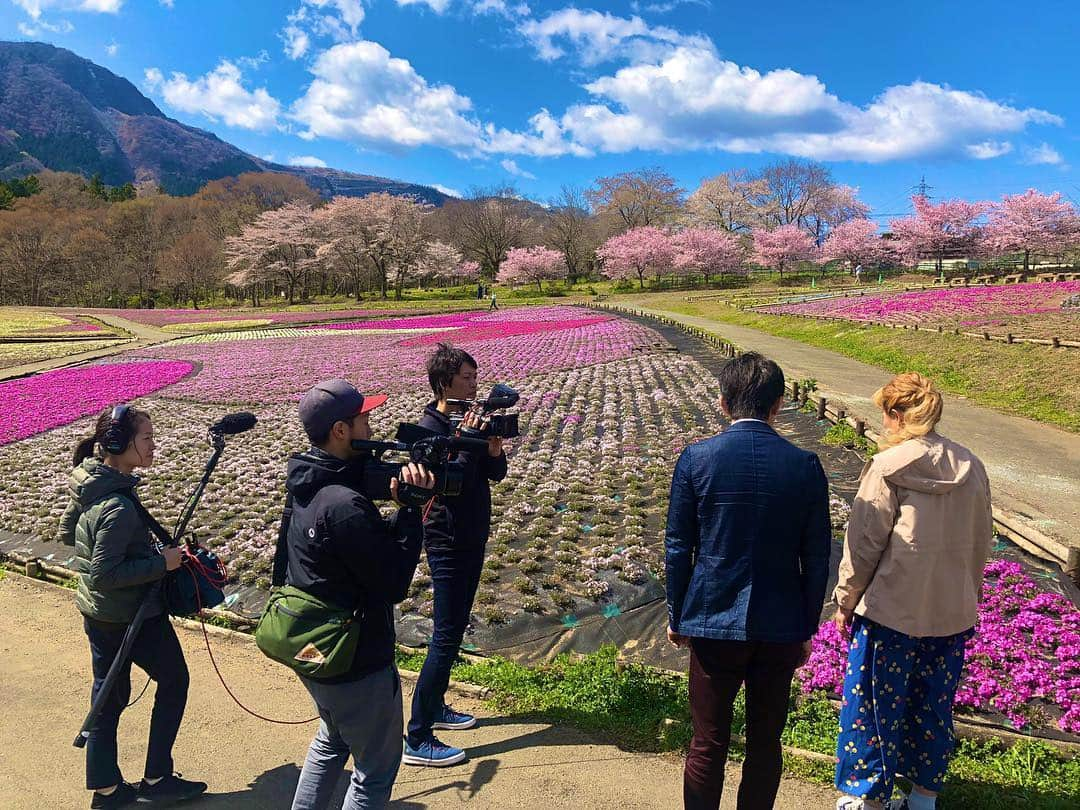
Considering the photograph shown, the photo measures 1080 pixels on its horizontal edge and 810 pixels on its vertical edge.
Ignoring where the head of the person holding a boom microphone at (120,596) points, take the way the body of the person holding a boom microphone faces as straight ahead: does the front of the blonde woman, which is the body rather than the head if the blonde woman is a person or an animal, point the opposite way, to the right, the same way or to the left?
to the left

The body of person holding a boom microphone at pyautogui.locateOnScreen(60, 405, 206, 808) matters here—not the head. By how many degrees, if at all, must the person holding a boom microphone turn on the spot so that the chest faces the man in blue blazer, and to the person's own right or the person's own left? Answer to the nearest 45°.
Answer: approximately 45° to the person's own right

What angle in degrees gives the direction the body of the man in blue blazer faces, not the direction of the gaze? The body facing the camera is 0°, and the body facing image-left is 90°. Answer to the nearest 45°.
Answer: approximately 180°

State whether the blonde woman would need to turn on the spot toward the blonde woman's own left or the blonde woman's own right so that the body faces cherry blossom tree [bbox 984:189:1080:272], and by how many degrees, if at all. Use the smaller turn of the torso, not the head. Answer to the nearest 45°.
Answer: approximately 45° to the blonde woman's own right

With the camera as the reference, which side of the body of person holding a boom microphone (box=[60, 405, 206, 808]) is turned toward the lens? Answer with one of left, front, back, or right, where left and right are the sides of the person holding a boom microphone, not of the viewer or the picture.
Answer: right

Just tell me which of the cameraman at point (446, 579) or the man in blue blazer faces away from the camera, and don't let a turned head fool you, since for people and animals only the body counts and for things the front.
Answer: the man in blue blazer

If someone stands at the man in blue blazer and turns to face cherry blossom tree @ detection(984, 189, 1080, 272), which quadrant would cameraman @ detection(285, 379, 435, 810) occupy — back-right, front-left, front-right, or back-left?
back-left

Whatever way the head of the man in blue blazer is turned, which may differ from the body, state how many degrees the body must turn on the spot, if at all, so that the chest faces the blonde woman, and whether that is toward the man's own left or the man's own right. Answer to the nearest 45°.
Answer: approximately 45° to the man's own right

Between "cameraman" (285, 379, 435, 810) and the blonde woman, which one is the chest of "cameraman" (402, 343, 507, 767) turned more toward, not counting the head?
the blonde woman
